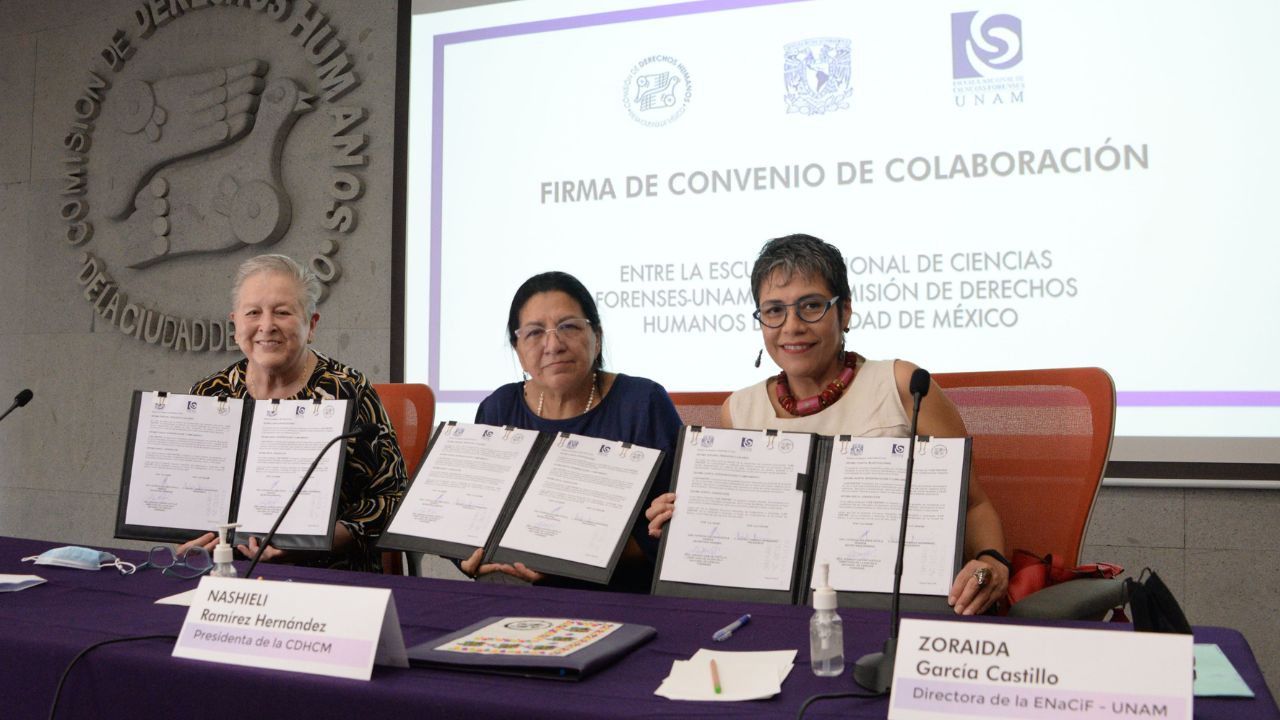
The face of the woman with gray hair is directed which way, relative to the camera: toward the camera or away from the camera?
toward the camera

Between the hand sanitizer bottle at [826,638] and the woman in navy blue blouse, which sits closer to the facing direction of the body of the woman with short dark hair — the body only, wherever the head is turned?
the hand sanitizer bottle

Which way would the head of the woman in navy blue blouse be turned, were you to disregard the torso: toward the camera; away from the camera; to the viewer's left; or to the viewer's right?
toward the camera

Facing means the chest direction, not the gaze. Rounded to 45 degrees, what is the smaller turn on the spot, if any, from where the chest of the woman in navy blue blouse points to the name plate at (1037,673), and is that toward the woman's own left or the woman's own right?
0° — they already face it

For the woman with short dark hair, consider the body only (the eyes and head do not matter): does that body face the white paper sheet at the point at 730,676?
yes

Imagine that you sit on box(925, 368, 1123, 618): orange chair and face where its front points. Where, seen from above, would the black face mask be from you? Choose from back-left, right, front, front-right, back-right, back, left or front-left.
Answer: front-left

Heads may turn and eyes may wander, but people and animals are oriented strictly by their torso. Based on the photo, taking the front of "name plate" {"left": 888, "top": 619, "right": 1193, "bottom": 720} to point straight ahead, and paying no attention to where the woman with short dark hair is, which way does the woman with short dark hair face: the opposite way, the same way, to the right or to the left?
the same way

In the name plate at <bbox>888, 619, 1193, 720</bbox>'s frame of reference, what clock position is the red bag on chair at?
The red bag on chair is roughly at 6 o'clock from the name plate.

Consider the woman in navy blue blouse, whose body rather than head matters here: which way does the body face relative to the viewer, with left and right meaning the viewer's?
facing the viewer

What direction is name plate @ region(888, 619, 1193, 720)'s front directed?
toward the camera

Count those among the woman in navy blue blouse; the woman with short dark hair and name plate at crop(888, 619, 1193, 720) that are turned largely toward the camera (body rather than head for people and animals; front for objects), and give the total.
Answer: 3

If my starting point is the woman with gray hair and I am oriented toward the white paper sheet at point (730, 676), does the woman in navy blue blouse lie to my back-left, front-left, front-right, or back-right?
front-left

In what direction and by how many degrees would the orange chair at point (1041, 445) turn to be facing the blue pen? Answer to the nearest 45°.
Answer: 0° — it already faces it

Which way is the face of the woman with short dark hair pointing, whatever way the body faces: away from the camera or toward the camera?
toward the camera

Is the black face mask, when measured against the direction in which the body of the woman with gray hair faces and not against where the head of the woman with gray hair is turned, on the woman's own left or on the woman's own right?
on the woman's own left
